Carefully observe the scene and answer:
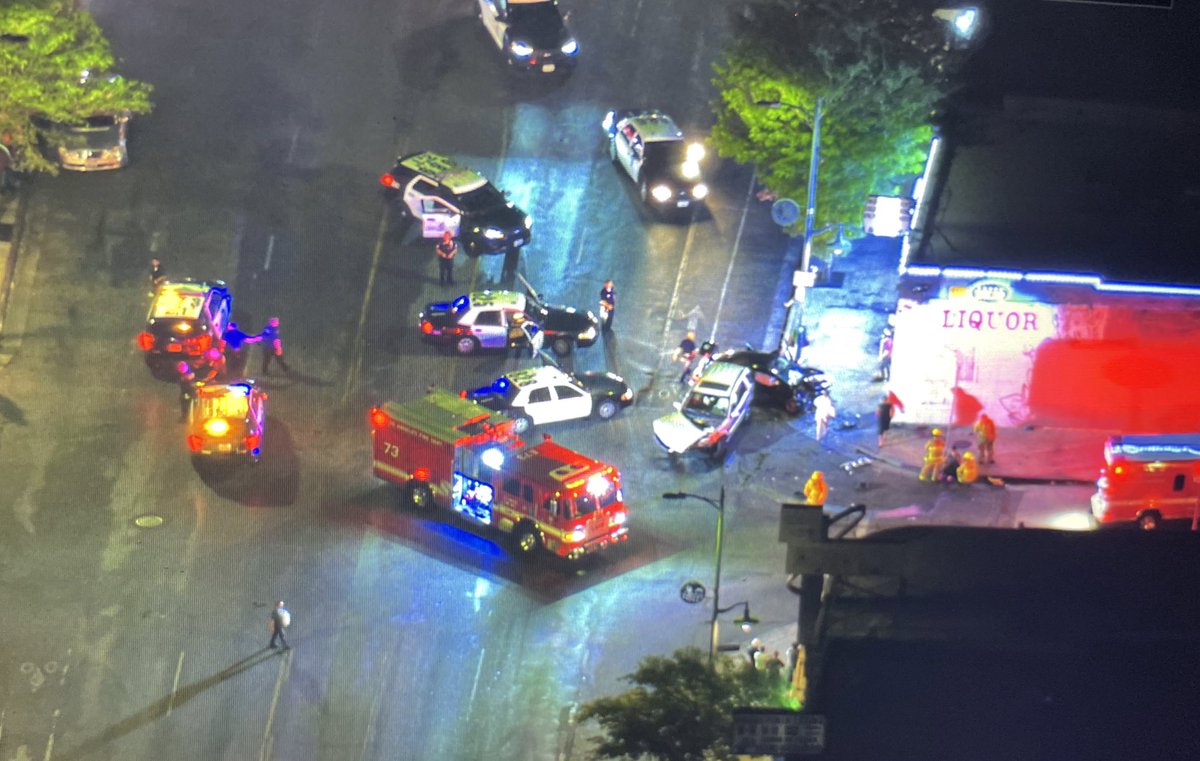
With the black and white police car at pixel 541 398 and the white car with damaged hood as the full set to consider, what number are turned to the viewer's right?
1

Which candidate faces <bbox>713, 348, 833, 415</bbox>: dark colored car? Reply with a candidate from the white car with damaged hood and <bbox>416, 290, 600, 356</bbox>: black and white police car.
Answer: the black and white police car

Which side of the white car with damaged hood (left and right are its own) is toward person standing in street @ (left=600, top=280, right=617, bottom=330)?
right

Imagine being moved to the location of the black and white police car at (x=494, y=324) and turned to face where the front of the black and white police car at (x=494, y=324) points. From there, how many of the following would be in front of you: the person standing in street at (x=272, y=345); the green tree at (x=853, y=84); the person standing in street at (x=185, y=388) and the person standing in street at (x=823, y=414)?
2

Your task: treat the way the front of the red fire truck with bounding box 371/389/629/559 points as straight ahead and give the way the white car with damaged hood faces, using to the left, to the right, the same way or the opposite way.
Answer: to the right

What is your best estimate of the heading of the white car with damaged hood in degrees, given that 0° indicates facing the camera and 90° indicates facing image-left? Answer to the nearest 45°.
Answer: approximately 45°

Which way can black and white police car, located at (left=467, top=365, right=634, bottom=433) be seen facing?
to the viewer's right

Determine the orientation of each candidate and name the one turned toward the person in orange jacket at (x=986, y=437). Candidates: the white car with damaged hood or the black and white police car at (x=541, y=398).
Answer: the black and white police car

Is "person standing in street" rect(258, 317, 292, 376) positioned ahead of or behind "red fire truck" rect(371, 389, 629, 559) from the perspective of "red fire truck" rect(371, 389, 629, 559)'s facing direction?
behind

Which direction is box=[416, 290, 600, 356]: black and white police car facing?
to the viewer's right

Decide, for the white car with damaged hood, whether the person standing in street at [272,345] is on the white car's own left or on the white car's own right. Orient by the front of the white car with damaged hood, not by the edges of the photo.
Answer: on the white car's own right

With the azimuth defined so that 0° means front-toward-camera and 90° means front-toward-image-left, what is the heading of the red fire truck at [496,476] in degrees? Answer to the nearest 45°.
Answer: approximately 315°
